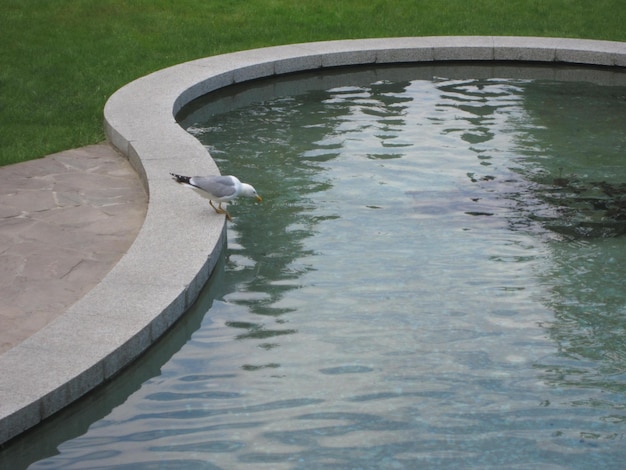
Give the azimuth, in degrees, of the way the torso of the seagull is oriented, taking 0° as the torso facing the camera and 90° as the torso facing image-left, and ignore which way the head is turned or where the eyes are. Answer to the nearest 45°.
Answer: approximately 270°
